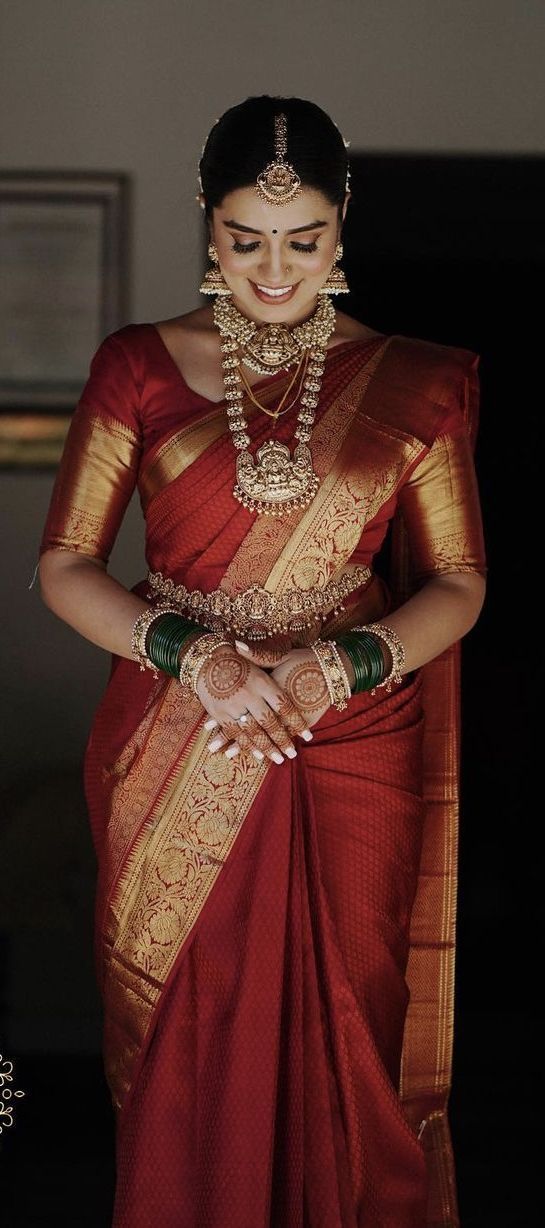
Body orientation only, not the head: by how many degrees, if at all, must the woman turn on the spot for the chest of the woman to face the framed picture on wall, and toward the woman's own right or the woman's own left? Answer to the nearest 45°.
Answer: approximately 180°

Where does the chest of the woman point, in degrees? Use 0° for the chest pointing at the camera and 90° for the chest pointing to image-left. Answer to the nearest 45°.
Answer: approximately 0°

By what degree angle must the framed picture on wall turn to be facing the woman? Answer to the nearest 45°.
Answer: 0° — it already faces them

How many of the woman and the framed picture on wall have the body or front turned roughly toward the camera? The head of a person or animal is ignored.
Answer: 2
